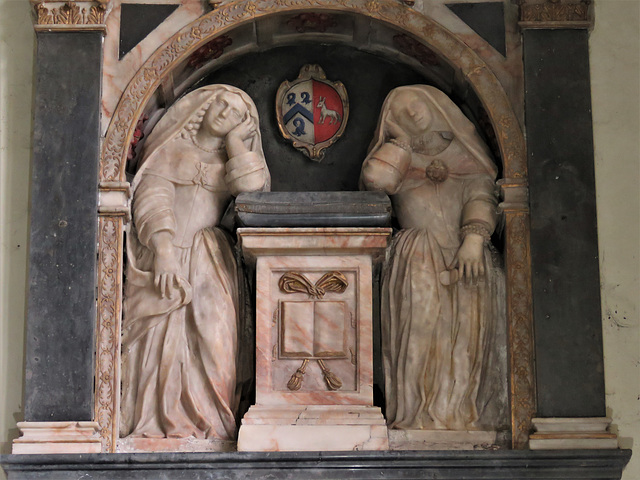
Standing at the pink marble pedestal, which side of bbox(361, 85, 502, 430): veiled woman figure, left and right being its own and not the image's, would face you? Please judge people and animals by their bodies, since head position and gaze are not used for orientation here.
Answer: right

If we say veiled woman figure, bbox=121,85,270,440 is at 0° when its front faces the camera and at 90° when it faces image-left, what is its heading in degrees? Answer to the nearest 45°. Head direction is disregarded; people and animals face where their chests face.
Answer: approximately 0°

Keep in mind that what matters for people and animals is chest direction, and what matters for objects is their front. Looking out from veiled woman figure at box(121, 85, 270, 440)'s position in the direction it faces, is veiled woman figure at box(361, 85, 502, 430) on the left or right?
on its left

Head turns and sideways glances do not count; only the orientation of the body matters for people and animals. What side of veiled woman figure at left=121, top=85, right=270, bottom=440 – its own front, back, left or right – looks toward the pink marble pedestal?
left

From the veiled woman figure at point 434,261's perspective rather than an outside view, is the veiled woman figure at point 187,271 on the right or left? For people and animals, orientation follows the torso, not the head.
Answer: on its right
